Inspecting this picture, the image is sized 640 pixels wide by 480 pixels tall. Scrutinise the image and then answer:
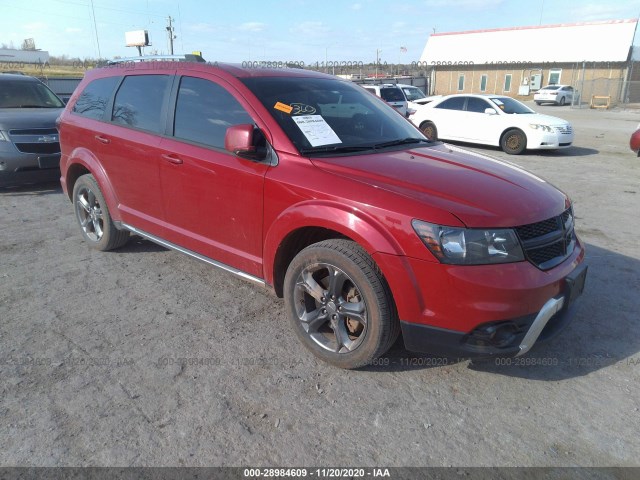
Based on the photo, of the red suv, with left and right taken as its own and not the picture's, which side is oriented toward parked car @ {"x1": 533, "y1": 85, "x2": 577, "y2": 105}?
left

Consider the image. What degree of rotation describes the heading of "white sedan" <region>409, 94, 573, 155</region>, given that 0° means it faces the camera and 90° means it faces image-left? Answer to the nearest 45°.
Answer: approximately 315°

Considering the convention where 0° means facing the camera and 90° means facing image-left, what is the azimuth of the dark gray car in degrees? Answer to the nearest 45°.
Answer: approximately 315°

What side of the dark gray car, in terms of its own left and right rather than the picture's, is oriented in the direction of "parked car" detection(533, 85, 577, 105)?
left

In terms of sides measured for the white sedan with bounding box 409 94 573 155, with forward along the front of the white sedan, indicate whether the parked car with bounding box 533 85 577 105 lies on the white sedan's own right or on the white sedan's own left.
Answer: on the white sedan's own left

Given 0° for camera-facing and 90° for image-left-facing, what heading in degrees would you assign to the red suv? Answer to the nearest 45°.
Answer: approximately 315°
